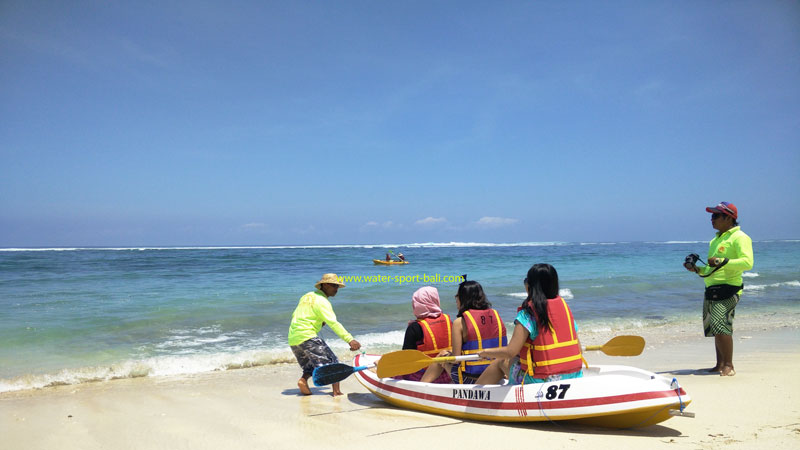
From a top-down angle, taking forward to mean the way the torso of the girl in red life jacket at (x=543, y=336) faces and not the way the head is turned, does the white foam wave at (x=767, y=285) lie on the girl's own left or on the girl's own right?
on the girl's own right

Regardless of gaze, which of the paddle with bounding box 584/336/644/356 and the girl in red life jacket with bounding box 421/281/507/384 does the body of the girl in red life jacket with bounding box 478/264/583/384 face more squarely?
the girl in red life jacket

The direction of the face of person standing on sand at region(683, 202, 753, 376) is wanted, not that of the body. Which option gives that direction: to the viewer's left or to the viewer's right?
to the viewer's left

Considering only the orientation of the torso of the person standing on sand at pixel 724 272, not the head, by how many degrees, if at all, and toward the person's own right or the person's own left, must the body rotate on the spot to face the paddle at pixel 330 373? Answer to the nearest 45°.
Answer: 0° — they already face it

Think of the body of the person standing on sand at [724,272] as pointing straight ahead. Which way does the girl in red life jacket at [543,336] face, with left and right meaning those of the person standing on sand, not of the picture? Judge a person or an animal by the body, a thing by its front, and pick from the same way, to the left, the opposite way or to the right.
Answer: to the right

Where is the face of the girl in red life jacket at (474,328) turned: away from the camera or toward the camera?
away from the camera
